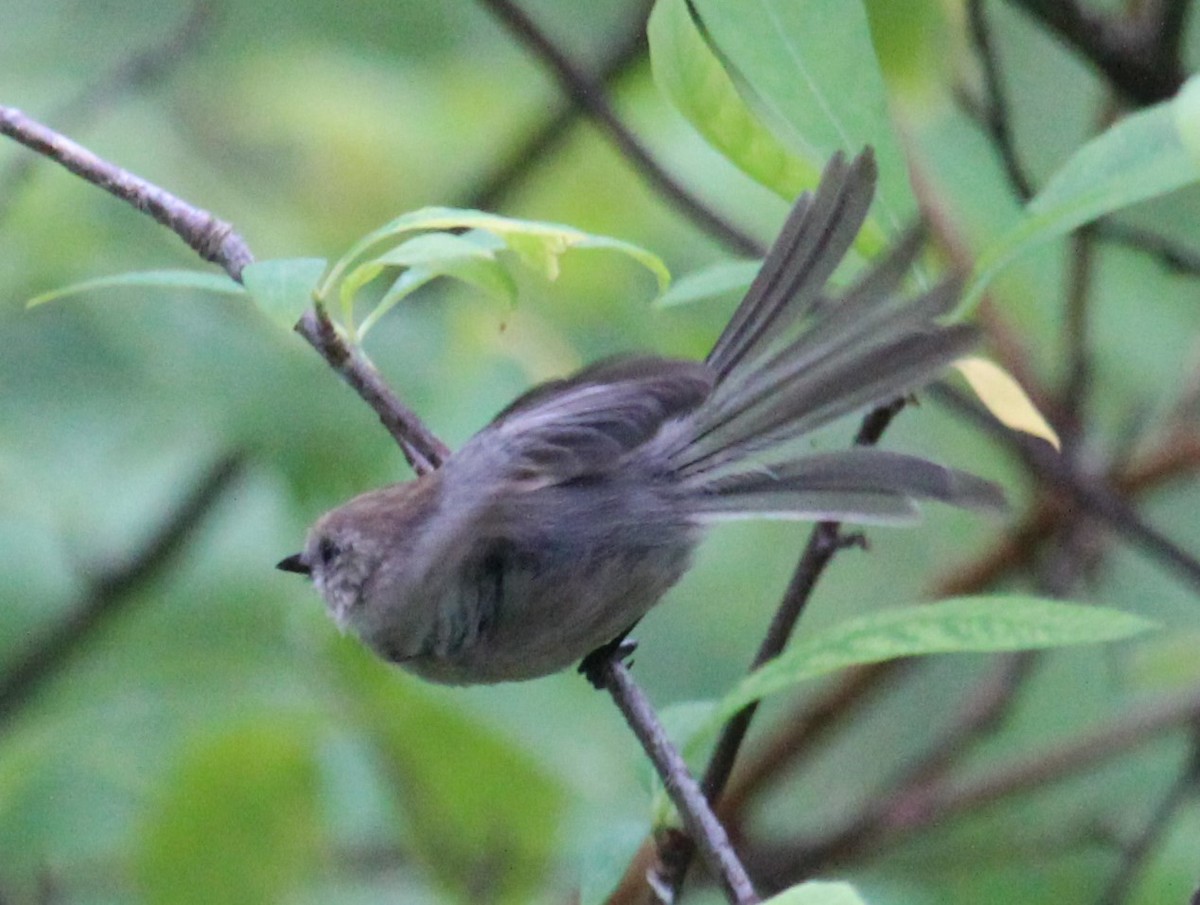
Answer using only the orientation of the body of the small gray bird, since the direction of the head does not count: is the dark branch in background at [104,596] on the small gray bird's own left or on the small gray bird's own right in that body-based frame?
on the small gray bird's own right

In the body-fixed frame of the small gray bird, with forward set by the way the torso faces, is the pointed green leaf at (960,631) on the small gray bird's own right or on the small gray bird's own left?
on the small gray bird's own right

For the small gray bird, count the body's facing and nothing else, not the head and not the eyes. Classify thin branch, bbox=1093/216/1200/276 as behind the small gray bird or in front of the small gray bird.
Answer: behind

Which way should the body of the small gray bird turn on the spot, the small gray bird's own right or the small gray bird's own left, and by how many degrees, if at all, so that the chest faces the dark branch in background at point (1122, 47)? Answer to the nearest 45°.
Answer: approximately 180°

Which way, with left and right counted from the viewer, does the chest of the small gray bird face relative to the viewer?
facing to the left of the viewer

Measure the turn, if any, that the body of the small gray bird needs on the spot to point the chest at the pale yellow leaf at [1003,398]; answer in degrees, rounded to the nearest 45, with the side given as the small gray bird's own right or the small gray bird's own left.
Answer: approximately 135° to the small gray bird's own left
